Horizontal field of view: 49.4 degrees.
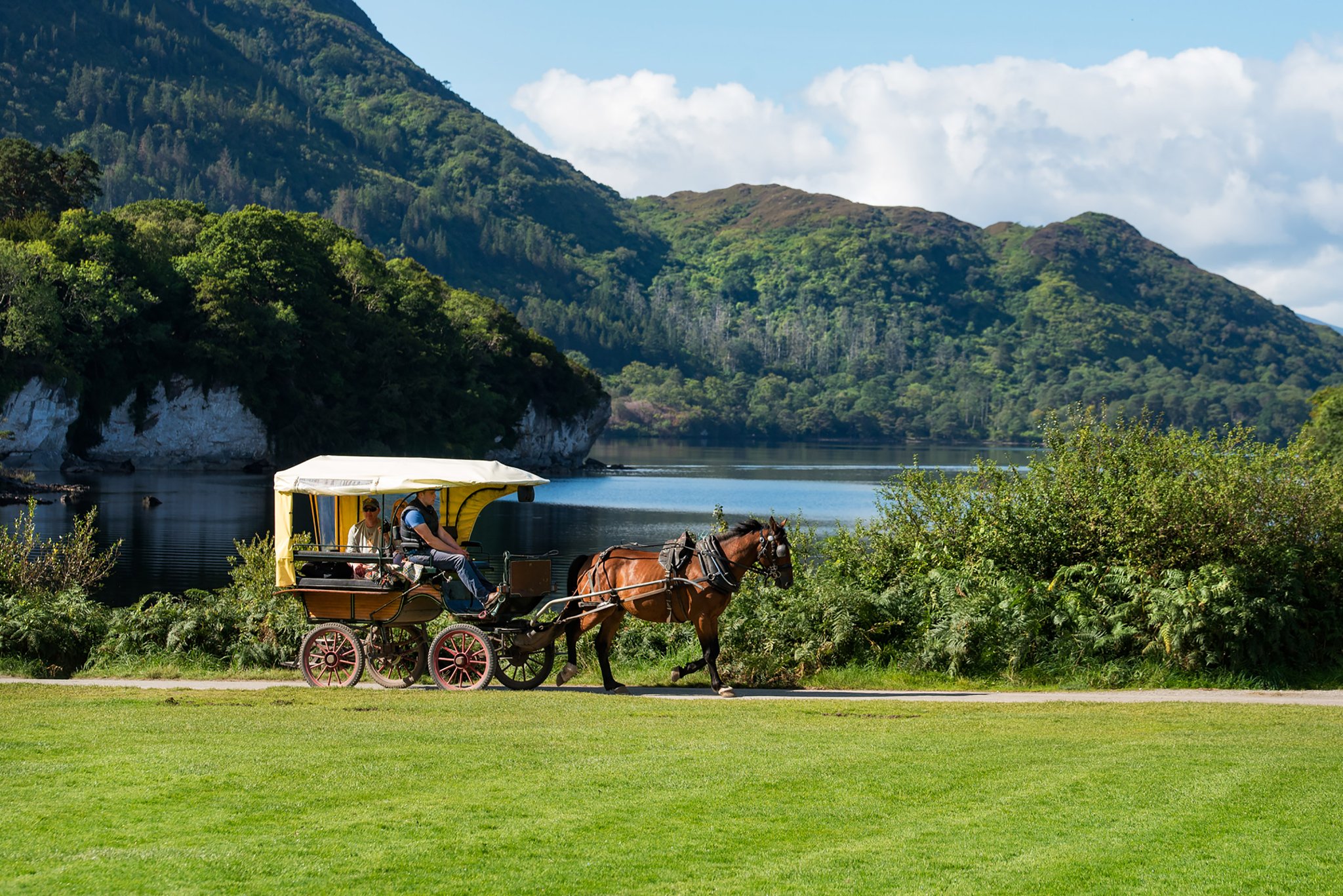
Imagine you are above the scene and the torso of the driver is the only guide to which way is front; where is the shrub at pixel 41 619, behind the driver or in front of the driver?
behind

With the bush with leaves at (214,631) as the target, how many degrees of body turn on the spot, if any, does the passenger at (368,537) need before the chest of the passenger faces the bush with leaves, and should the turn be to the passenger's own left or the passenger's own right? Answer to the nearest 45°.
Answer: approximately 135° to the passenger's own right

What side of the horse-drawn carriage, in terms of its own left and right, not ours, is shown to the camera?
right

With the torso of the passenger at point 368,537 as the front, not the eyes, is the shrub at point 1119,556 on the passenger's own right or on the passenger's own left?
on the passenger's own left

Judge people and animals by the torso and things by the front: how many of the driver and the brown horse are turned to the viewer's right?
2

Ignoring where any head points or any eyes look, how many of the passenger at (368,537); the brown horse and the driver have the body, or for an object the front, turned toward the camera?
1

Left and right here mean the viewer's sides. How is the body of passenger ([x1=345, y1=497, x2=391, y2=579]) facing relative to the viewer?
facing the viewer

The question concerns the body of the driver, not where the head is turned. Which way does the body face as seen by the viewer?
to the viewer's right

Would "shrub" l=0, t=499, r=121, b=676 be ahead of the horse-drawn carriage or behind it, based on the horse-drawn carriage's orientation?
behind

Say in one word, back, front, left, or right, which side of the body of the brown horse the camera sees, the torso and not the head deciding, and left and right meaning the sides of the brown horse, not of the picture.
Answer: right

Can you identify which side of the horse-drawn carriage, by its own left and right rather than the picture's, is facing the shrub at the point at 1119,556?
front

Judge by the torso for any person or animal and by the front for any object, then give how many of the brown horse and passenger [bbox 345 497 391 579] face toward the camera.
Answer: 1

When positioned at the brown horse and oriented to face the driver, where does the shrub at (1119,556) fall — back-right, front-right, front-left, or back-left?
back-right

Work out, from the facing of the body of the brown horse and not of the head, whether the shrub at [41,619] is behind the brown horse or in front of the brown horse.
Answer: behind

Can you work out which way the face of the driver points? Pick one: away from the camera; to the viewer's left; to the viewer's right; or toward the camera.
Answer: to the viewer's right
